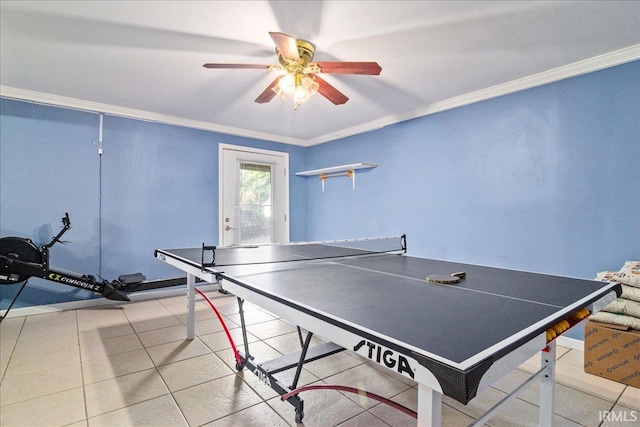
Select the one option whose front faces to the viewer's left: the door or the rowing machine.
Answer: the rowing machine

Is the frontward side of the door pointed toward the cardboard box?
yes

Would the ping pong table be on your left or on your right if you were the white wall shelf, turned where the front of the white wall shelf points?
on your left

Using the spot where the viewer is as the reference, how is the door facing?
facing the viewer and to the right of the viewer

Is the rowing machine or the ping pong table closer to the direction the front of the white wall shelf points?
the rowing machine

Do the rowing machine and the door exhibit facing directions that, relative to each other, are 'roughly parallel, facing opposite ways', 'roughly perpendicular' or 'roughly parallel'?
roughly perpendicular

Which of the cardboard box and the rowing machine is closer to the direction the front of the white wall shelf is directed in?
the rowing machine

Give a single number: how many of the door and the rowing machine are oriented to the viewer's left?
1

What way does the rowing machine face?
to the viewer's left

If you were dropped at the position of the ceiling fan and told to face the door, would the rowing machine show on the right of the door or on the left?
left

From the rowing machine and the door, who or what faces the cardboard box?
the door

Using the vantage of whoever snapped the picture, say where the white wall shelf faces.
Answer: facing the viewer and to the left of the viewer

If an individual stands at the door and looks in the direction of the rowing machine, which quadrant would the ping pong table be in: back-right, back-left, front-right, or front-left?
front-left

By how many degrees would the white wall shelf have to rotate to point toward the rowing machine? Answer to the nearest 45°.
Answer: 0° — it already faces it

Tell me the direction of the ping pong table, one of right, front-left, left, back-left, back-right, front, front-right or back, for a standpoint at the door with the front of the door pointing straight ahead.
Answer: front-right

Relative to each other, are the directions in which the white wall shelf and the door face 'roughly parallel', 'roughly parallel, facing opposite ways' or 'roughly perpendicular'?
roughly perpendicular

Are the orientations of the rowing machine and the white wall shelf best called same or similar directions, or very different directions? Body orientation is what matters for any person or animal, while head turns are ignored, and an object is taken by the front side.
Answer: same or similar directions
